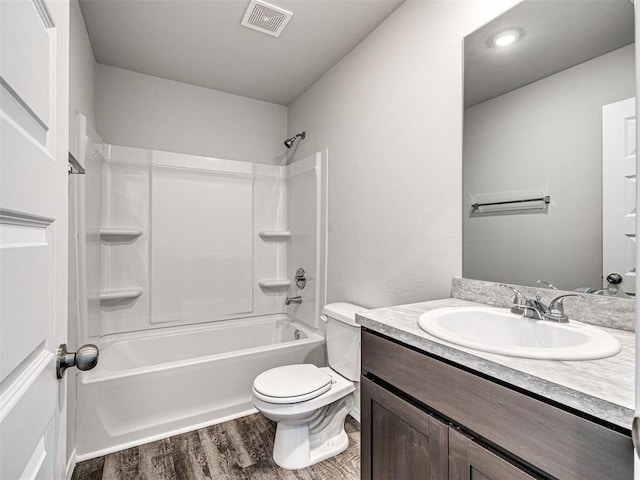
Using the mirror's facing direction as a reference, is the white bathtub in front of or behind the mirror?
in front

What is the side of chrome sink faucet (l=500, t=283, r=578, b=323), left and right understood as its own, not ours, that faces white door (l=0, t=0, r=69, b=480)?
front

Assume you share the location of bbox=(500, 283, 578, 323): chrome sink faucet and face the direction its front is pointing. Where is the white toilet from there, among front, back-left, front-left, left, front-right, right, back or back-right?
front-right

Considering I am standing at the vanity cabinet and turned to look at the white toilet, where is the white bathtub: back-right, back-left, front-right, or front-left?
front-left

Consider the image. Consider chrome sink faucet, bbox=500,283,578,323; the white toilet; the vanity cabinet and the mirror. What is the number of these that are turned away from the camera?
0

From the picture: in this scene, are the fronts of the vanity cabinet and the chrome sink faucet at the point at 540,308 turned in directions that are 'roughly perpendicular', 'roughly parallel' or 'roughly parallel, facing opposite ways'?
roughly parallel

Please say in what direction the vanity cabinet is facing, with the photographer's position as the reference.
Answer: facing the viewer and to the left of the viewer

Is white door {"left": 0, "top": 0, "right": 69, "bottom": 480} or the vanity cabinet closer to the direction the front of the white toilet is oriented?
the white door

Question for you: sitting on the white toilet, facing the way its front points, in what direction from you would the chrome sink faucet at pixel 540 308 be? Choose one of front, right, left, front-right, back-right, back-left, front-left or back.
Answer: left

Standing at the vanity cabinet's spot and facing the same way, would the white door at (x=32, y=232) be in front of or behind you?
in front

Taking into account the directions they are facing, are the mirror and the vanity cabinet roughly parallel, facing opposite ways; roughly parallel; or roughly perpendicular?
roughly parallel

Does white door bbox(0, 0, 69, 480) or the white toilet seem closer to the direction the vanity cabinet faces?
the white door
